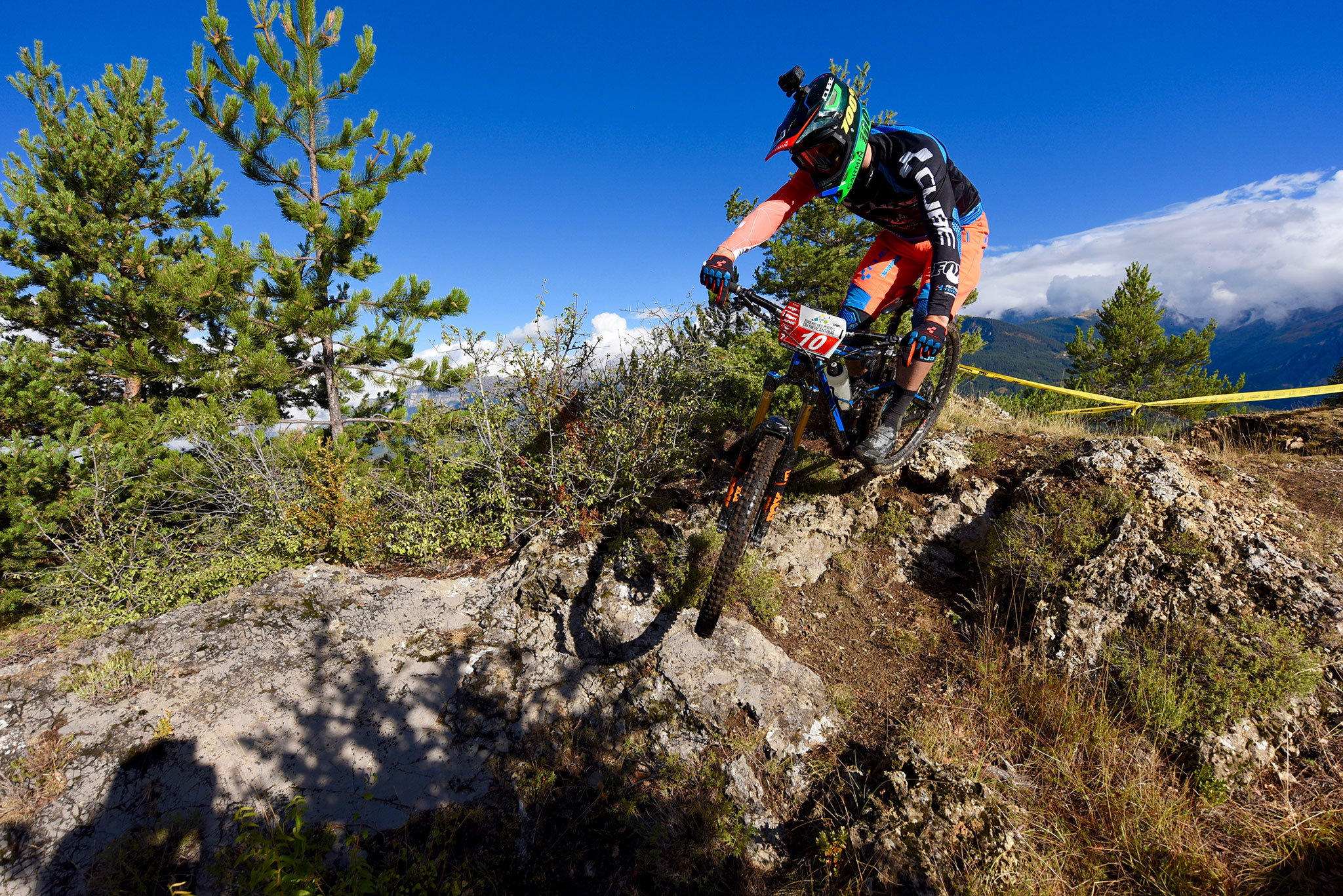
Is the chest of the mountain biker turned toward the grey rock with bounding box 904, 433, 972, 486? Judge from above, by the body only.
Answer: no

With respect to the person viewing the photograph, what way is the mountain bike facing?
facing the viewer and to the left of the viewer

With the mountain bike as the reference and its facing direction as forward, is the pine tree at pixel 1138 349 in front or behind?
behind

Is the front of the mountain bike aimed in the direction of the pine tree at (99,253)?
no

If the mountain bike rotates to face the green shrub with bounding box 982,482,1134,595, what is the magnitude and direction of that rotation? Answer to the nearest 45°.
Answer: approximately 135° to its left

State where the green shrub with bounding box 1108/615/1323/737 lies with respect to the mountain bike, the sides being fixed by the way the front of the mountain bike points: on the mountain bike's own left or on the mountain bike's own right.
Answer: on the mountain bike's own left
